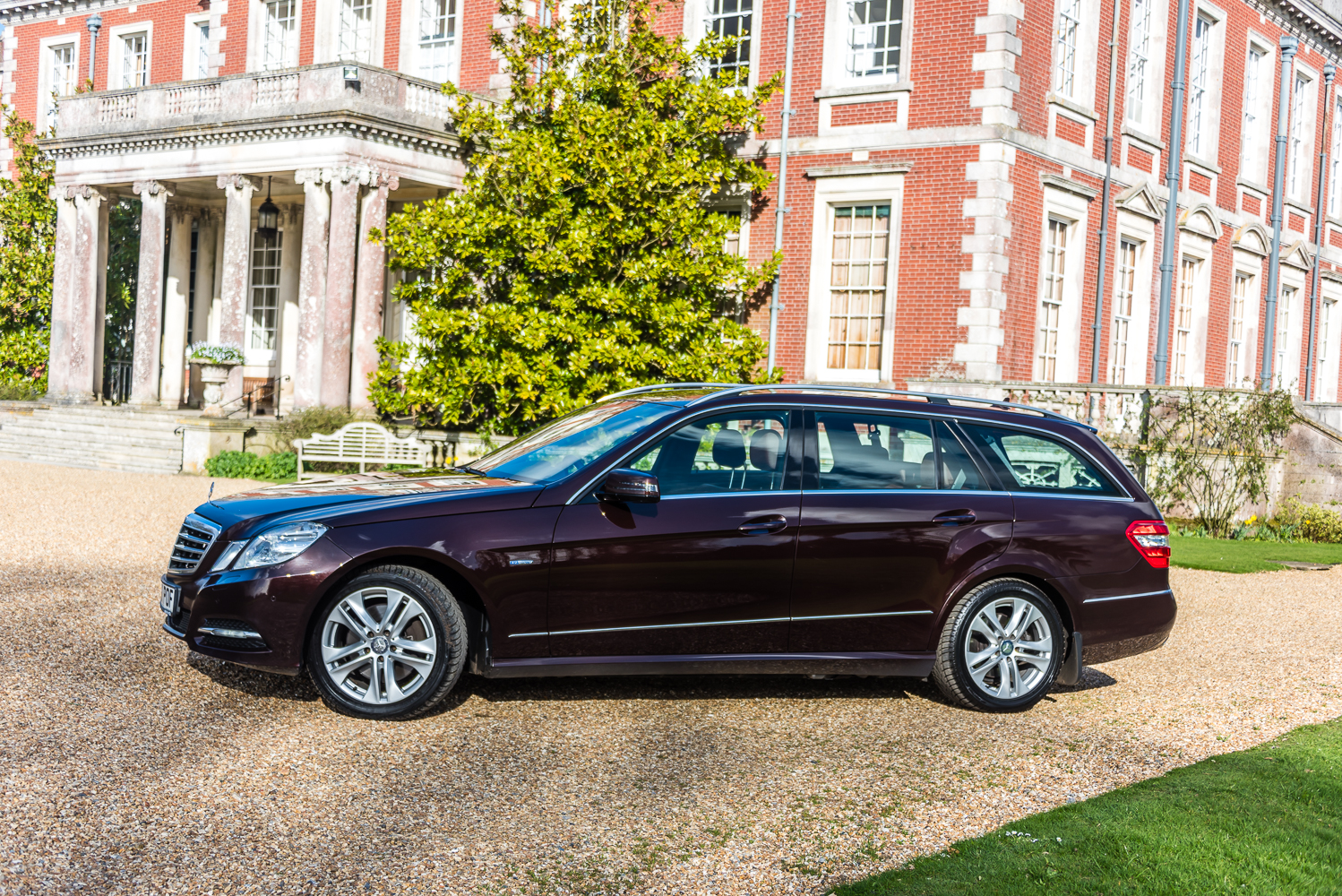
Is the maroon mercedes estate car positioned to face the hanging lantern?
no

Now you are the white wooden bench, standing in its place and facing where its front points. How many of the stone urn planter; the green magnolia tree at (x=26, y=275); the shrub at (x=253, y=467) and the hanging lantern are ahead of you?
0

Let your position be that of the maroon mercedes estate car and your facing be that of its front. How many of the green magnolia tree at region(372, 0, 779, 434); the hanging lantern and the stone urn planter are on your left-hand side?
0

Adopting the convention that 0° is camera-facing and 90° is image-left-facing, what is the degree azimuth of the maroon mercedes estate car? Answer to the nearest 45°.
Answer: approximately 90°

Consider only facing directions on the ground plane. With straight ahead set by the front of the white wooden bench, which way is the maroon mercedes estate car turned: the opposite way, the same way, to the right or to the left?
to the right

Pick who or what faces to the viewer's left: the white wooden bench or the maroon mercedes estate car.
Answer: the maroon mercedes estate car

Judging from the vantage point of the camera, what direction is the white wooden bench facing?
facing the viewer

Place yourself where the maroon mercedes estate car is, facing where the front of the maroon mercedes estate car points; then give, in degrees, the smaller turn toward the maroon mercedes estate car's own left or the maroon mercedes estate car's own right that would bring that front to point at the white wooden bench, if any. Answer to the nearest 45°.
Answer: approximately 90° to the maroon mercedes estate car's own right

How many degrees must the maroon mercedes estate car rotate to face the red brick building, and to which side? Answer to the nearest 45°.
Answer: approximately 90° to its right

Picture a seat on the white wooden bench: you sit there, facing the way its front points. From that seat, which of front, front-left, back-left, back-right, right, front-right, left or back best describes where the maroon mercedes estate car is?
front

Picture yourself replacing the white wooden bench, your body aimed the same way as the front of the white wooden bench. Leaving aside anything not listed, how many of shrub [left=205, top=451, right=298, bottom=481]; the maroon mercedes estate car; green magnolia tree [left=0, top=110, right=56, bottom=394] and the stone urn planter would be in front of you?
1

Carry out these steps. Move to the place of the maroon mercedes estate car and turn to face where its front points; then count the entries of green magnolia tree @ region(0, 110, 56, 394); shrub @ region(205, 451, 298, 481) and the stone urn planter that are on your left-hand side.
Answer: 0

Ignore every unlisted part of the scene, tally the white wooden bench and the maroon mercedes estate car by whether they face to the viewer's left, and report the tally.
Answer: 1

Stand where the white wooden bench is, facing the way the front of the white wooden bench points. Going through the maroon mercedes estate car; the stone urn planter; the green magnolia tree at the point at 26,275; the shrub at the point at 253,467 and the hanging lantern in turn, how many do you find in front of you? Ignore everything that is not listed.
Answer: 1

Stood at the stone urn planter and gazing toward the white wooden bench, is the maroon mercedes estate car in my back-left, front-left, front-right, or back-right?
front-right
